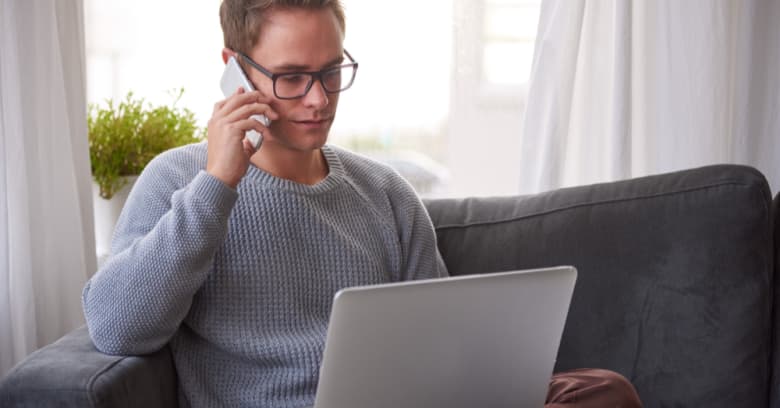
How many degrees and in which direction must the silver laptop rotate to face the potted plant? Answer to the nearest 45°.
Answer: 0° — it already faces it

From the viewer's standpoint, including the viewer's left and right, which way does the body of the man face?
facing the viewer and to the right of the viewer

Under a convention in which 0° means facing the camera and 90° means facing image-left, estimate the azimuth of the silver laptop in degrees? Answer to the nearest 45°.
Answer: approximately 135°

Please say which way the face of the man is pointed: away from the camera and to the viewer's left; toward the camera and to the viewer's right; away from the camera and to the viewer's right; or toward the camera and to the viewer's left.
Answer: toward the camera and to the viewer's right
